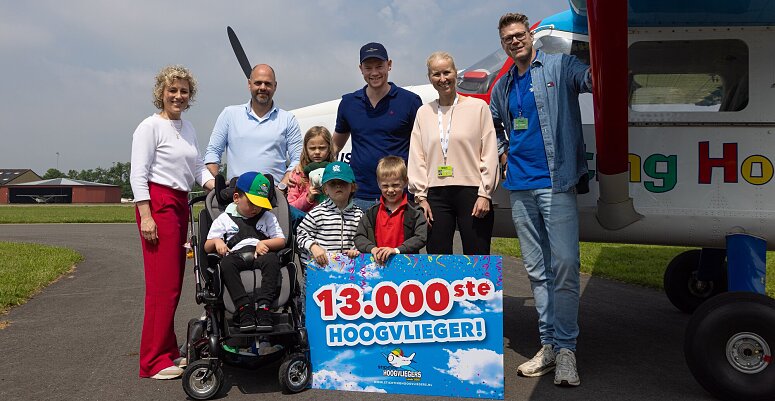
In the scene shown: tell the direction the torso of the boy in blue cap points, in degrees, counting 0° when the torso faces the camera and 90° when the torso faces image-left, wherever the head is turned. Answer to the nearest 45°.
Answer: approximately 0°

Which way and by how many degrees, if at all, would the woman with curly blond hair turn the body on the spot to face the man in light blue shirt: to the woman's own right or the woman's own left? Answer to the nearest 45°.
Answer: approximately 45° to the woman's own left

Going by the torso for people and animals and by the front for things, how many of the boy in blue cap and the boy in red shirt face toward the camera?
2

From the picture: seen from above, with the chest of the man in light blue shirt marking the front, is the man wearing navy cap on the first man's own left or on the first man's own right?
on the first man's own left

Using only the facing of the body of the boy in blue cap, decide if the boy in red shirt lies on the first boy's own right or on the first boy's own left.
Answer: on the first boy's own left

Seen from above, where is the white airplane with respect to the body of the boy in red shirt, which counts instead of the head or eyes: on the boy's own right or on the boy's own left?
on the boy's own left
